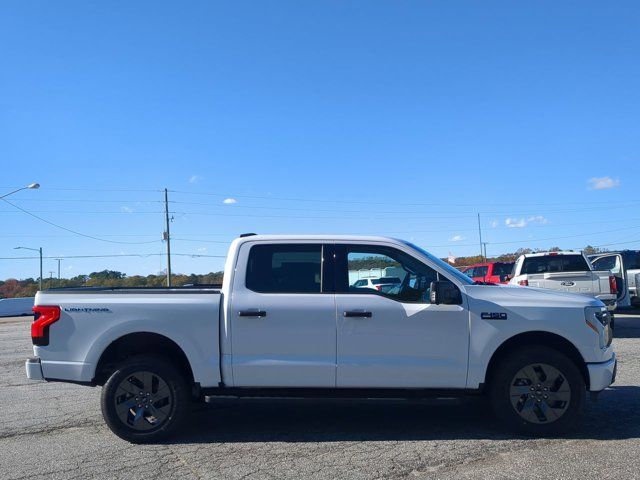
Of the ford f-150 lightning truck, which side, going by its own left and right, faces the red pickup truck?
left

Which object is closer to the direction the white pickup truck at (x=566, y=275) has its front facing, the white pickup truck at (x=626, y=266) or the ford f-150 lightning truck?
the white pickup truck

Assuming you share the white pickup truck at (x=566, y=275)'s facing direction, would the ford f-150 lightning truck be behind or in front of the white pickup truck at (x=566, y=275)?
behind

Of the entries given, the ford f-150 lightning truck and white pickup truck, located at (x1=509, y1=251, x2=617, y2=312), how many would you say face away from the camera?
1

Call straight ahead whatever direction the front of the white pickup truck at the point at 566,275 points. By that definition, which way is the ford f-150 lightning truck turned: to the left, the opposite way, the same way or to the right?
to the right

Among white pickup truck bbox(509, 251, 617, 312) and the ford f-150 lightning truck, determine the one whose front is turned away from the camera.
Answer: the white pickup truck

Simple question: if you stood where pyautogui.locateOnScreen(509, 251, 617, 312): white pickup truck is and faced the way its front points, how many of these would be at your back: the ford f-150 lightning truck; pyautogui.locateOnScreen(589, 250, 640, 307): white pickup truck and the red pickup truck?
1

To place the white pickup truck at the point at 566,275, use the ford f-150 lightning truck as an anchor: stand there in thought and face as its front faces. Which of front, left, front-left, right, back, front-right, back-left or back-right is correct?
front-left

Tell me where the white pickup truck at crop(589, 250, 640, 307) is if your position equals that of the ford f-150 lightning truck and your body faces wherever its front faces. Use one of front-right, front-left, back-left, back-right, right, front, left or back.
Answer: front-left

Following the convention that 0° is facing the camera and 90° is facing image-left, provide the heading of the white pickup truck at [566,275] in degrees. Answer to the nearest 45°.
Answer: approximately 180°

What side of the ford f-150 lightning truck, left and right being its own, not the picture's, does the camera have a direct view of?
right
